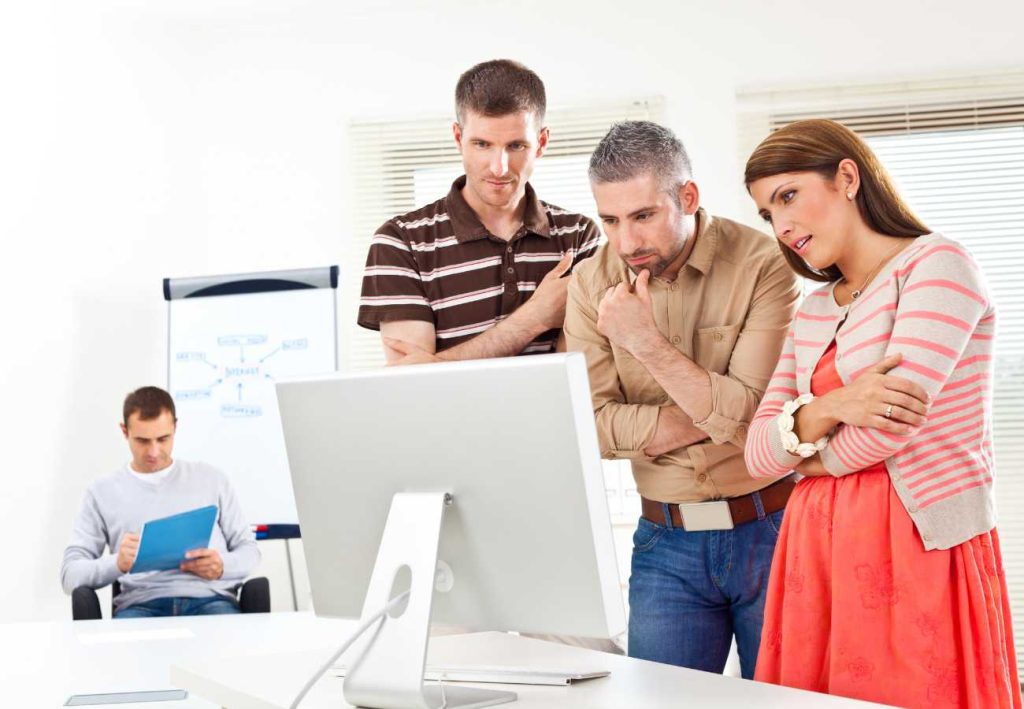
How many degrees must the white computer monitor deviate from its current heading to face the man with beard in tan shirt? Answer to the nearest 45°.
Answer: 0° — it already faces them

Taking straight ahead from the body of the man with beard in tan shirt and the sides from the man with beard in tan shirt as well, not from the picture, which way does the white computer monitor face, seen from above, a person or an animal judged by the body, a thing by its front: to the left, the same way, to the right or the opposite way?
the opposite way

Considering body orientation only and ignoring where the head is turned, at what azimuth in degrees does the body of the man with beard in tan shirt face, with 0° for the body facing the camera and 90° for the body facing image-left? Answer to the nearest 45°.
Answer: approximately 45°

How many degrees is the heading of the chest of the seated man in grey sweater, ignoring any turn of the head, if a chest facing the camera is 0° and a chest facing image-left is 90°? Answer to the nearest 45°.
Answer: approximately 0°

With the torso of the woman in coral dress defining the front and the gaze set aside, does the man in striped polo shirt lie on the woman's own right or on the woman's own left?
on the woman's own right

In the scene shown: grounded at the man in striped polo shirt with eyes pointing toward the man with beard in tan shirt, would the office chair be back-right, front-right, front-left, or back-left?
back-left

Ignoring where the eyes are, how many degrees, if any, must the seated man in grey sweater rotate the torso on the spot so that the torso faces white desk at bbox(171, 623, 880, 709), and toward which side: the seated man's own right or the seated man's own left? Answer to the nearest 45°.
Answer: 0° — they already face it

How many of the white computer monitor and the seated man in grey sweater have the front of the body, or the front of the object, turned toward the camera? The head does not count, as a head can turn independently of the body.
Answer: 1

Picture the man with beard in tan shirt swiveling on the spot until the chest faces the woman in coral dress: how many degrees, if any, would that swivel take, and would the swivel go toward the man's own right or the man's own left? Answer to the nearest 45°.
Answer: approximately 90° to the man's own left

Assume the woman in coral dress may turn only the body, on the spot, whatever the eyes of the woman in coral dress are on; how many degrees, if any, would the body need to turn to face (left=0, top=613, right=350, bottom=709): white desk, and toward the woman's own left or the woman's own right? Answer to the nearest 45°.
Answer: approximately 45° to the woman's own right

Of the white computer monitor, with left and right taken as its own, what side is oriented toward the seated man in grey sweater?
left

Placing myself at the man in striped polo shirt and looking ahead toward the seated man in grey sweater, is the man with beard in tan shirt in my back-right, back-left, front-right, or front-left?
back-right
